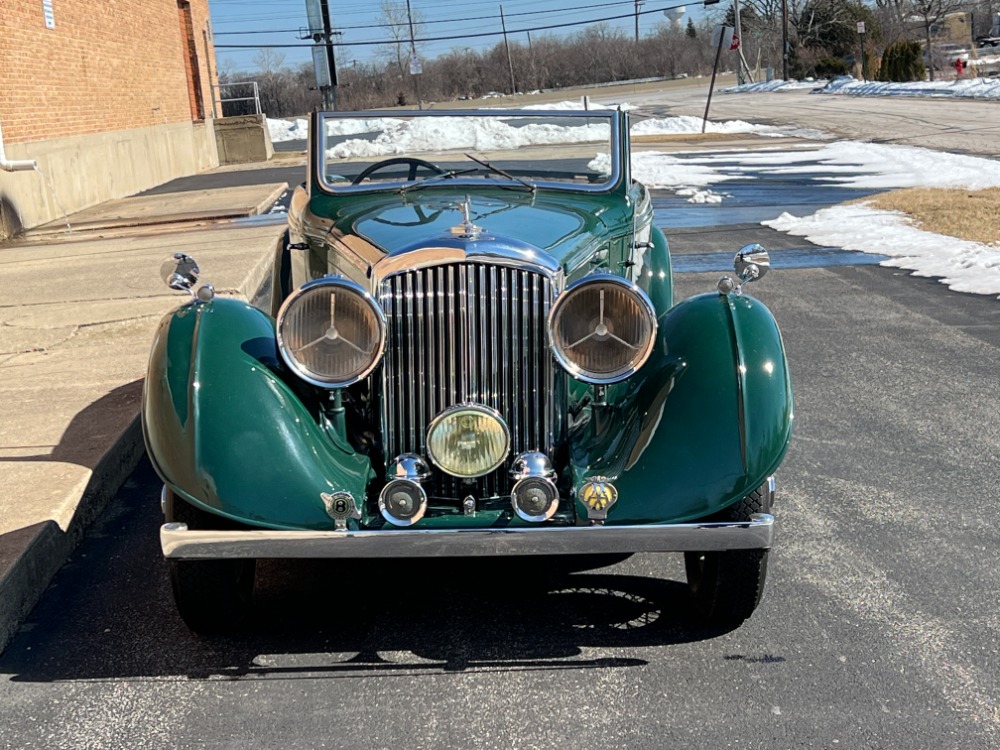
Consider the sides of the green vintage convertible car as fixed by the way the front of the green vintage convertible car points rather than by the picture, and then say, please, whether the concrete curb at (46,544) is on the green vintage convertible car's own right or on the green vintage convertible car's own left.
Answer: on the green vintage convertible car's own right

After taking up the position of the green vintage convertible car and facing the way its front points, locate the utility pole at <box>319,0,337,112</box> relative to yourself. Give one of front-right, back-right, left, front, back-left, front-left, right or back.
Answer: back

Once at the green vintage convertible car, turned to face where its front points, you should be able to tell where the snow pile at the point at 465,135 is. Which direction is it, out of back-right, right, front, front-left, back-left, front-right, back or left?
back

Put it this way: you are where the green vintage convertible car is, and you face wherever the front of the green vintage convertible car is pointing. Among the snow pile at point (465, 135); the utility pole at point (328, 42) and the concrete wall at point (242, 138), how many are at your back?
3

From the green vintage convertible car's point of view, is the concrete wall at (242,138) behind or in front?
behind

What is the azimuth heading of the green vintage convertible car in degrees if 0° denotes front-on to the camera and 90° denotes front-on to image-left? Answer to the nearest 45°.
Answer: approximately 0°

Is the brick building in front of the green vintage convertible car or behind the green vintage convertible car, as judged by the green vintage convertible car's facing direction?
behind
